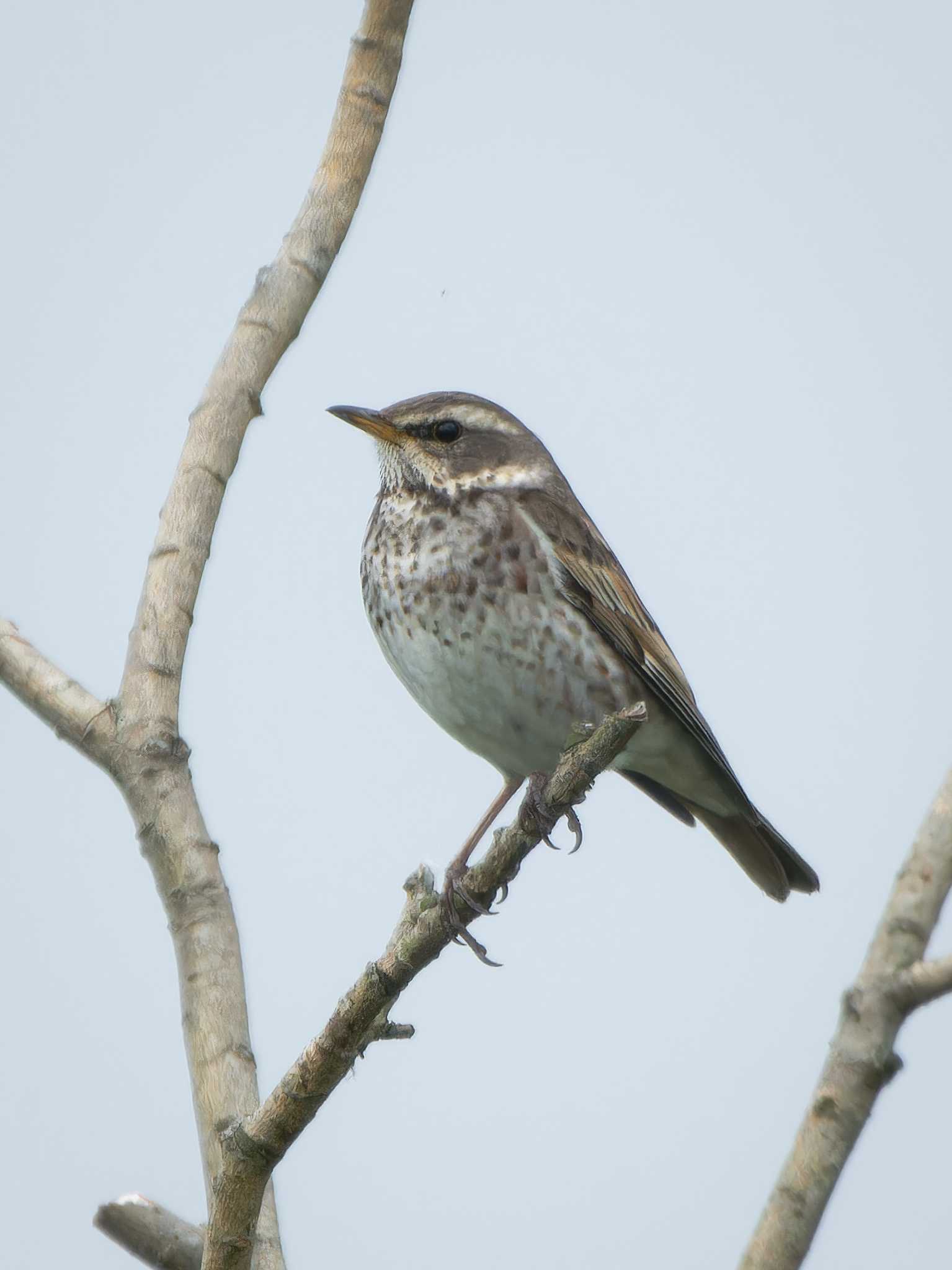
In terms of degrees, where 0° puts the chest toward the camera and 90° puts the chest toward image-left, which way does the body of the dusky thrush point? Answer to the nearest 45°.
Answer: approximately 45°

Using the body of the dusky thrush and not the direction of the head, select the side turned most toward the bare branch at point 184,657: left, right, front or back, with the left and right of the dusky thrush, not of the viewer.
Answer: front

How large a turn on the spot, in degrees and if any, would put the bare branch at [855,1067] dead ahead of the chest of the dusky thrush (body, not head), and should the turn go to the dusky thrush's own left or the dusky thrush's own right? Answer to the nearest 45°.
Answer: approximately 90° to the dusky thrush's own left
